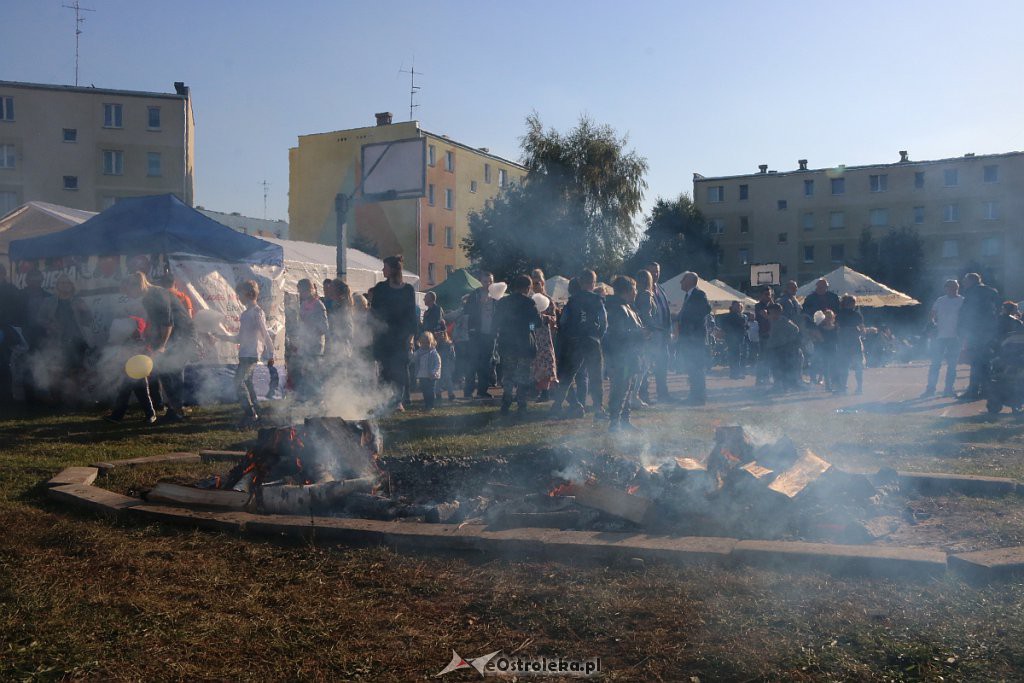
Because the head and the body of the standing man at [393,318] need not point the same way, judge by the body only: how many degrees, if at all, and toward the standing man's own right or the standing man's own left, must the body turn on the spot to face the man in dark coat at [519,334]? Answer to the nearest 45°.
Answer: approximately 90° to the standing man's own left

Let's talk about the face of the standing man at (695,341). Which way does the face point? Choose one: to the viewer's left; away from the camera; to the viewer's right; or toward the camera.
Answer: to the viewer's left

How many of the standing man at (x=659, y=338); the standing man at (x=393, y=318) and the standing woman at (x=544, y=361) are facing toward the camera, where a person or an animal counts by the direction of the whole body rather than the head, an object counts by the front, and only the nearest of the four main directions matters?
1

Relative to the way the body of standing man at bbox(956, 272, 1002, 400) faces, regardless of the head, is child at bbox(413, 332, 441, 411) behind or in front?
in front

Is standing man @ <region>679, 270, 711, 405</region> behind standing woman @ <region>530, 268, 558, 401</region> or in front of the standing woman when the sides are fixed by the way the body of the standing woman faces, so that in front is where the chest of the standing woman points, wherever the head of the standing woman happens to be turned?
behind

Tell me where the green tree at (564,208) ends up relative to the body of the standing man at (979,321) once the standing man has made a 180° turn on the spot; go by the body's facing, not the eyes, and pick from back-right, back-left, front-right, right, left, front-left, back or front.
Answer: back-left

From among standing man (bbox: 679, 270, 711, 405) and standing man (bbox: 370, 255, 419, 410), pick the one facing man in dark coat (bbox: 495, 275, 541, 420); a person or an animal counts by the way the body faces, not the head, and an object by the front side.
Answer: standing man (bbox: 679, 270, 711, 405)

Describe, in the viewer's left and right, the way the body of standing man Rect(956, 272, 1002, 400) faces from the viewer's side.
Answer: facing to the left of the viewer
